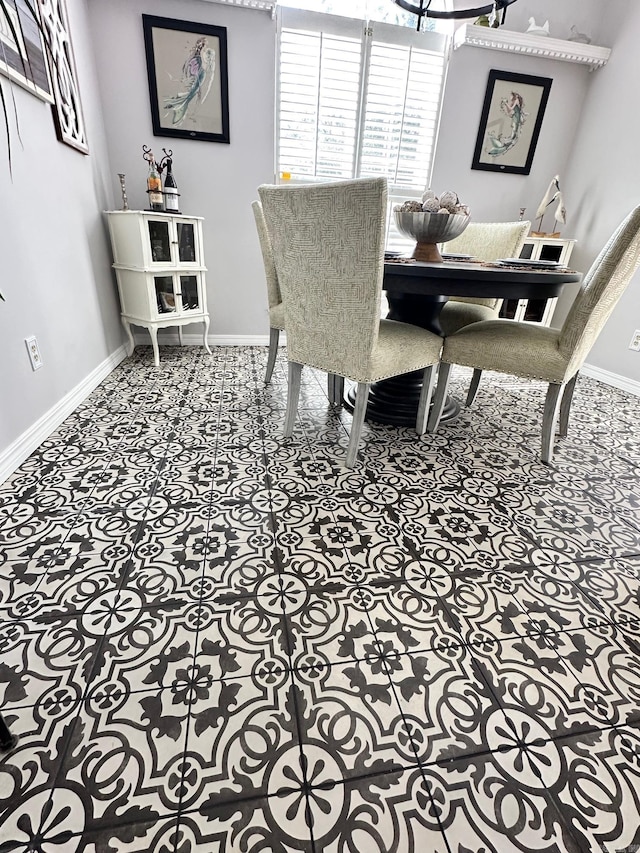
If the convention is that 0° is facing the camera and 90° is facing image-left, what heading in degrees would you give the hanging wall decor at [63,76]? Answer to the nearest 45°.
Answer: approximately 315°

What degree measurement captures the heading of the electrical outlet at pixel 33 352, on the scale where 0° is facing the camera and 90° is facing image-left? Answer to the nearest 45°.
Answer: approximately 315°

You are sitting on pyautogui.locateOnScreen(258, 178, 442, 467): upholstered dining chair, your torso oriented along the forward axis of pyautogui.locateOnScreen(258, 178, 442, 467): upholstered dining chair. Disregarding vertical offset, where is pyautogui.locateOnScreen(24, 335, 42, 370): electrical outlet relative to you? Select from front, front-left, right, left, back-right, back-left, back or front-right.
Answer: back-left

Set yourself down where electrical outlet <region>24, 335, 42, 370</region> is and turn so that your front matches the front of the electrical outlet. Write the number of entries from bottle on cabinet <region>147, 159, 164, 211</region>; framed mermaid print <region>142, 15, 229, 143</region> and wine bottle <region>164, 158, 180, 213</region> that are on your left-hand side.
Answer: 3

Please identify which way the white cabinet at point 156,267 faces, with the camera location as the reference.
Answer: facing the viewer and to the right of the viewer

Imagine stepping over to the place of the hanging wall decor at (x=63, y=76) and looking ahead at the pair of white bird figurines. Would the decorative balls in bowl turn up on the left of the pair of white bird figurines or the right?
right

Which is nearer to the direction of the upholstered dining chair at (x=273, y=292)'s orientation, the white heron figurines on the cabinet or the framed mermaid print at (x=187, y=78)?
the white heron figurines on the cabinet

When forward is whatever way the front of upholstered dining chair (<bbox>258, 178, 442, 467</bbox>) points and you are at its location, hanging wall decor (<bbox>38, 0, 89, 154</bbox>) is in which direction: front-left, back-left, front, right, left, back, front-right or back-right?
left

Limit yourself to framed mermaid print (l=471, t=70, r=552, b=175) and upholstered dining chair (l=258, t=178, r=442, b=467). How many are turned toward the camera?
1

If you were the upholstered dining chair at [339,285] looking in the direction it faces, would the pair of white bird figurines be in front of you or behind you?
in front

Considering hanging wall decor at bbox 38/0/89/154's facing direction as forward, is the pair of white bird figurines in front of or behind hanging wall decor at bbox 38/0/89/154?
in front

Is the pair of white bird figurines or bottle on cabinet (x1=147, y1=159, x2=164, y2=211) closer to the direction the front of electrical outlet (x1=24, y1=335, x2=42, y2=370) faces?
the pair of white bird figurines

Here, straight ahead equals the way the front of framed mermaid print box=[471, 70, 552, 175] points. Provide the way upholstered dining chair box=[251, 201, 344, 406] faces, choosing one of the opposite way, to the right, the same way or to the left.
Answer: to the left

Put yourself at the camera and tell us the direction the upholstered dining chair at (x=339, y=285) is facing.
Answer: facing away from the viewer and to the right of the viewer
